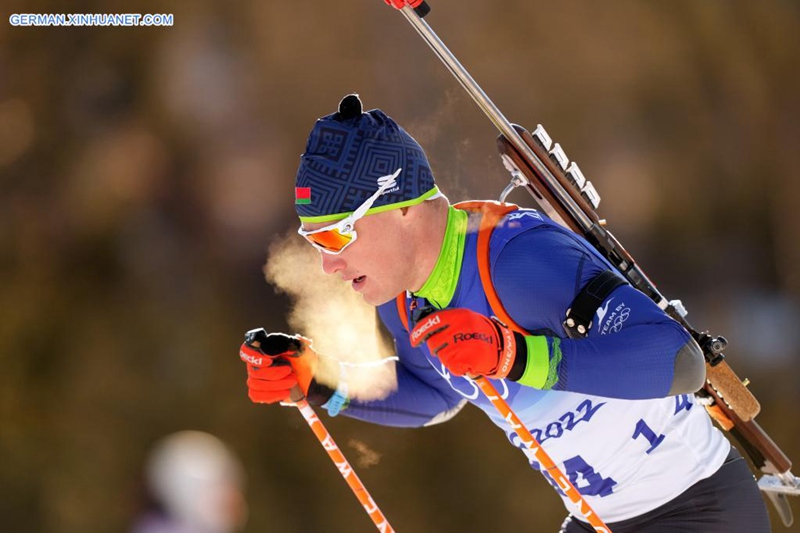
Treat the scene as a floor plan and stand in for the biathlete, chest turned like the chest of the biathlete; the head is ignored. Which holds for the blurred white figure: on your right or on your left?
on your right

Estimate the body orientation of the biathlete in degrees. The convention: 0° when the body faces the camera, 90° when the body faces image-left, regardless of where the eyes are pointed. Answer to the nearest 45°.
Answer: approximately 45°
